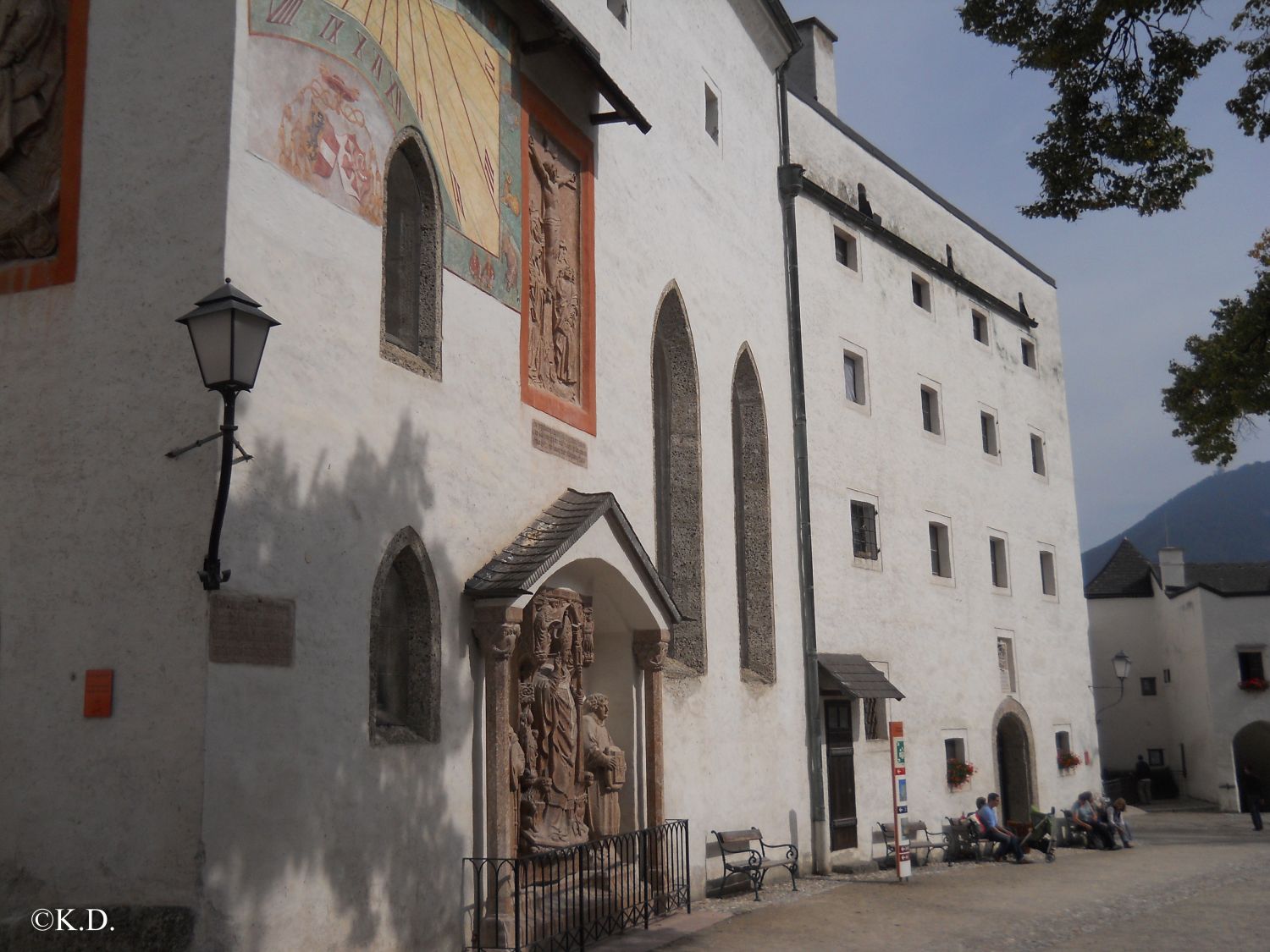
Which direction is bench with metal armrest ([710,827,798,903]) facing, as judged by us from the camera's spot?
facing the viewer and to the right of the viewer

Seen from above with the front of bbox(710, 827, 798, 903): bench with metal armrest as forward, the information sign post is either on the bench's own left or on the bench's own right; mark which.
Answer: on the bench's own left

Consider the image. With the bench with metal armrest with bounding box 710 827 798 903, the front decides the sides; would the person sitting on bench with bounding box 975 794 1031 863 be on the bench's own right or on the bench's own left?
on the bench's own left

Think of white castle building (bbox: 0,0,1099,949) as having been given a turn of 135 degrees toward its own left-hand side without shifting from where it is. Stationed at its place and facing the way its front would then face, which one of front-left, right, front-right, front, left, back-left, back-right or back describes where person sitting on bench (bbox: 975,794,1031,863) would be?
front-right

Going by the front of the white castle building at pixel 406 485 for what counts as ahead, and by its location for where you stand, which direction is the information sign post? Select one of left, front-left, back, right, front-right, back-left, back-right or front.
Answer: left

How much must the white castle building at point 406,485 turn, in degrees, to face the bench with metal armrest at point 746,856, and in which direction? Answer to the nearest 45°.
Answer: approximately 90° to its left

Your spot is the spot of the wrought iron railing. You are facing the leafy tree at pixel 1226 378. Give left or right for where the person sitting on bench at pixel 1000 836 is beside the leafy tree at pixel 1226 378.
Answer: left

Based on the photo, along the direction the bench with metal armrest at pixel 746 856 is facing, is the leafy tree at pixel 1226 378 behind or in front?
in front

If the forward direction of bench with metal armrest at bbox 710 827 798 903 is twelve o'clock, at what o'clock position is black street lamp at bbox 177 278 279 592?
The black street lamp is roughly at 2 o'clock from the bench with metal armrest.

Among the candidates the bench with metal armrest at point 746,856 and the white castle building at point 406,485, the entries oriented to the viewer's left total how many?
0

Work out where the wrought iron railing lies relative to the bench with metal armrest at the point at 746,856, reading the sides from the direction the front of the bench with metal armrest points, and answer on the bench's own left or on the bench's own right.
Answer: on the bench's own right
